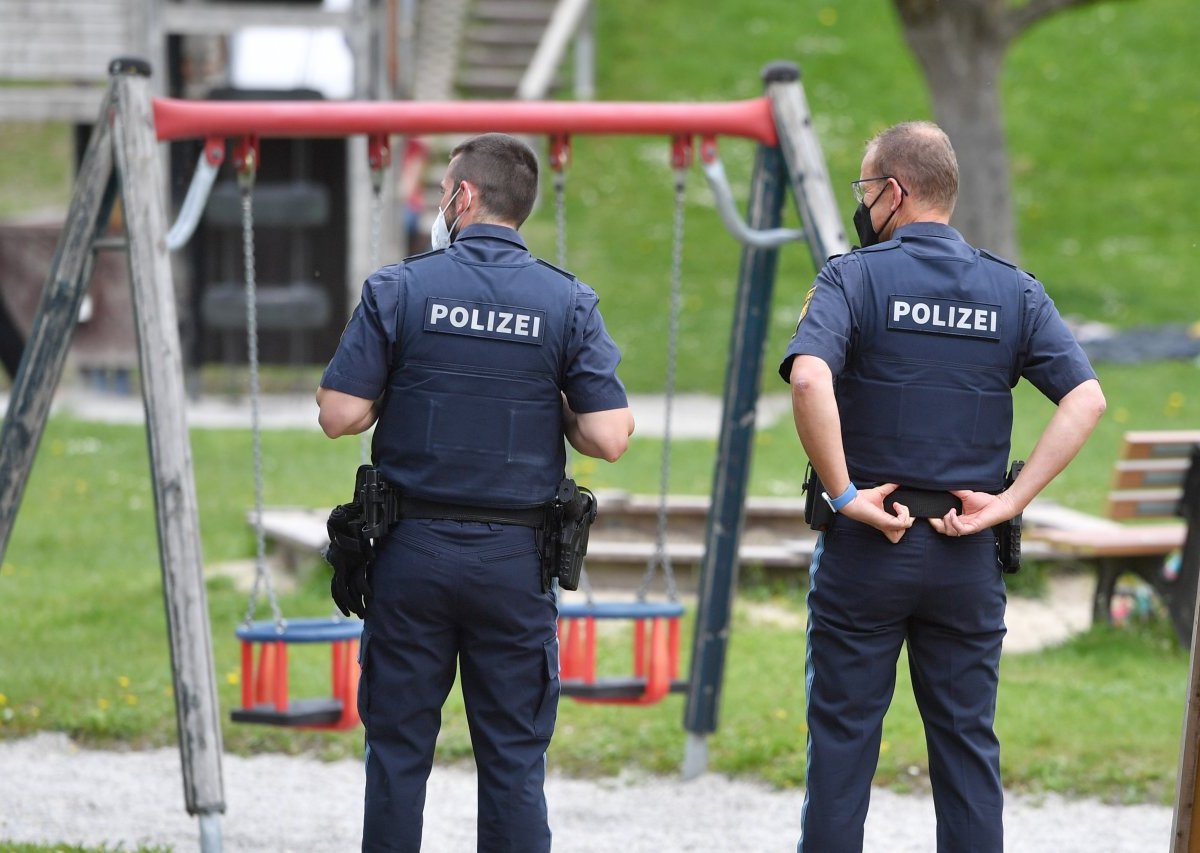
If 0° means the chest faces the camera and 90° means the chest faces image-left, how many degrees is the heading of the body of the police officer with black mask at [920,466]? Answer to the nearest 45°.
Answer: approximately 180°

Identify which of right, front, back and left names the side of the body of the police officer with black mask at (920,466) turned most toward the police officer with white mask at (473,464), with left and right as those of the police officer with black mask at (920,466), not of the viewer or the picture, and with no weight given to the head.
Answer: left

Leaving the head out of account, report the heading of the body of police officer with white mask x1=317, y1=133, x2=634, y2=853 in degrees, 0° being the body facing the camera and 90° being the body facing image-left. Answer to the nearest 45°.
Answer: approximately 180°

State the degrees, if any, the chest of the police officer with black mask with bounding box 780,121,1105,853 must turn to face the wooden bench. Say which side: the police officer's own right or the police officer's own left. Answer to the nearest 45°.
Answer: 0° — they already face it

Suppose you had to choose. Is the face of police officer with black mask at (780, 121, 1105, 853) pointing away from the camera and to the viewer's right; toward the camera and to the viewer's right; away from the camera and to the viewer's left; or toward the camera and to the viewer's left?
away from the camera and to the viewer's left

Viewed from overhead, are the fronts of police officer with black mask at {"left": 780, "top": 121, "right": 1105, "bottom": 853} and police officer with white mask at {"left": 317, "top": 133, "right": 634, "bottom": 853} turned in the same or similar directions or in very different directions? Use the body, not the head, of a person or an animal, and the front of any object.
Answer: same or similar directions

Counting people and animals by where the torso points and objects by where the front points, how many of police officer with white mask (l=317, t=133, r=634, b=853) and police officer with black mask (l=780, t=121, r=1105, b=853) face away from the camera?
2

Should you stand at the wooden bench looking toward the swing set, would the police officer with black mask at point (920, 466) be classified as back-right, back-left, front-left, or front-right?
front-left

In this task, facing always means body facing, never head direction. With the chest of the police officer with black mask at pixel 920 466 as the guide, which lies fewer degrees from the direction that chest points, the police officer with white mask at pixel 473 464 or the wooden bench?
the wooden bench

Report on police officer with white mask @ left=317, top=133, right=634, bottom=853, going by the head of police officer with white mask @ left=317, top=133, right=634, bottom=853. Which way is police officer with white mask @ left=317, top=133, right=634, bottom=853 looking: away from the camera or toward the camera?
away from the camera

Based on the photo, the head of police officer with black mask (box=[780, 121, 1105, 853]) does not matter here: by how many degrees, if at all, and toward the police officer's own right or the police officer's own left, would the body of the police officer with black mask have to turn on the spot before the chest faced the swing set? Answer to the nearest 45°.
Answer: approximately 45° to the police officer's own left

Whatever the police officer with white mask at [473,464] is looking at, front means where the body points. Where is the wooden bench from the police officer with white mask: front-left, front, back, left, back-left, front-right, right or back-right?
front-right
